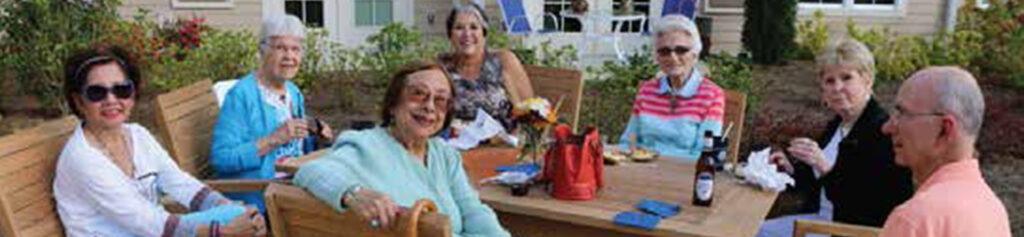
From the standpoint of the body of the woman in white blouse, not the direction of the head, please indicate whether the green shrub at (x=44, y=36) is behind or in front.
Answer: behind

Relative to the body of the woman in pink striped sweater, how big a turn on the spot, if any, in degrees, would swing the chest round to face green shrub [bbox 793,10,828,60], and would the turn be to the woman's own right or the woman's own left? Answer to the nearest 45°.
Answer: approximately 180°

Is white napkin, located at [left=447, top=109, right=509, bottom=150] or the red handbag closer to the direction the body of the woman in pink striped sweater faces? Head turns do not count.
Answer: the red handbag

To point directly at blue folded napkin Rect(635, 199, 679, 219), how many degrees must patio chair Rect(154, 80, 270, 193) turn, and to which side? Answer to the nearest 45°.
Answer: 0° — it already faces it

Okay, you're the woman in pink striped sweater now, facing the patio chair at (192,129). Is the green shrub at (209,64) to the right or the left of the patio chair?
right

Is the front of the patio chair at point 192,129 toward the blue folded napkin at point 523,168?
yes

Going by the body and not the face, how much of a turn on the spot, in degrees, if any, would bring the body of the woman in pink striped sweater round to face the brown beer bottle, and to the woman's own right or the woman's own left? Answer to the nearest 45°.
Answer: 0° — they already face it

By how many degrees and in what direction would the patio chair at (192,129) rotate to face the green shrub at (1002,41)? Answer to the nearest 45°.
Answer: approximately 45° to its left

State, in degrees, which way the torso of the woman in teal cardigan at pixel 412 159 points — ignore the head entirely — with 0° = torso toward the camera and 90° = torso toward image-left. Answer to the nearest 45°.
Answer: approximately 315°

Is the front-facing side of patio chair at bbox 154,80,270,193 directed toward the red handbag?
yes

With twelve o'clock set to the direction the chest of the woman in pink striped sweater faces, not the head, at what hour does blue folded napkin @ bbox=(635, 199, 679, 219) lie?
The blue folded napkin is roughly at 12 o'clock from the woman in pink striped sweater.

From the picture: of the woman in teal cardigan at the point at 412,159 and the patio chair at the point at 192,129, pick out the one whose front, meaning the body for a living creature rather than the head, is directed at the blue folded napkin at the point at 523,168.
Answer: the patio chair

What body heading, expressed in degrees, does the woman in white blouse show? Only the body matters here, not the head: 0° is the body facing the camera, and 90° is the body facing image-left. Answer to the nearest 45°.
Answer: approximately 315°

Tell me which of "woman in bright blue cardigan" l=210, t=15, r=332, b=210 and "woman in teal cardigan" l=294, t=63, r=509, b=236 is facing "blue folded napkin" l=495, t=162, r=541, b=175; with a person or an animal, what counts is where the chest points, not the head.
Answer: "woman in bright blue cardigan" l=210, t=15, r=332, b=210
